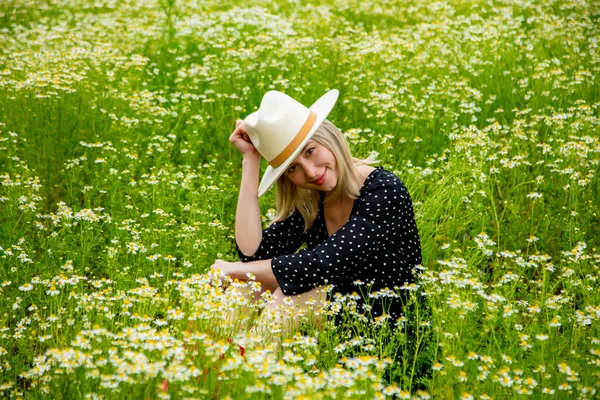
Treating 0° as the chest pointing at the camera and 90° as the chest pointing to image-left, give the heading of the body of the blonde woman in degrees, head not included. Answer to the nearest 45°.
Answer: approximately 45°
